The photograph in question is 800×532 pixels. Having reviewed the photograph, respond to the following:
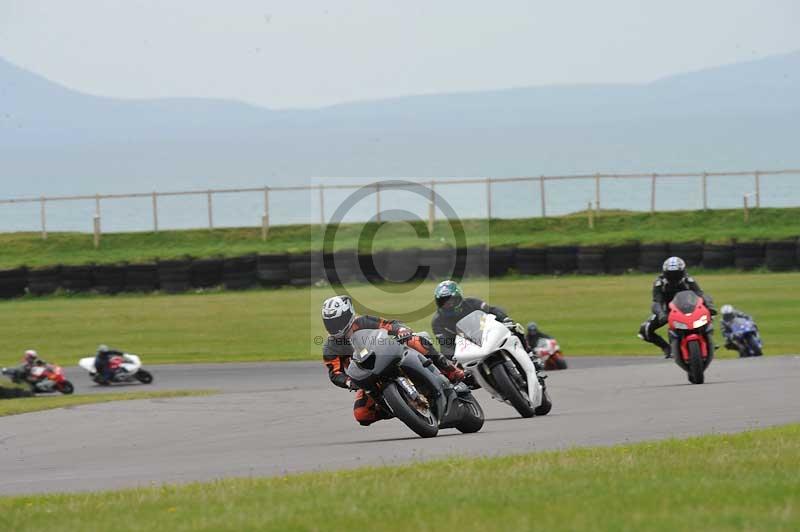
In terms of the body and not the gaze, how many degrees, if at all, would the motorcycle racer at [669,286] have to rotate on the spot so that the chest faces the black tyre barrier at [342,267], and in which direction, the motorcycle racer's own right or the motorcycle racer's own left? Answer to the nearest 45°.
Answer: approximately 135° to the motorcycle racer's own right

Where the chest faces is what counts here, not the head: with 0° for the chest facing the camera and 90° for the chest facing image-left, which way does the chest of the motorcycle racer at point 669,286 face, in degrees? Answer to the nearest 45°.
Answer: approximately 0°

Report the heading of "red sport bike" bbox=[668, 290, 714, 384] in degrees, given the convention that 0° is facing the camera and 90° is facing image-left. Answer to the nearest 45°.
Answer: approximately 0°

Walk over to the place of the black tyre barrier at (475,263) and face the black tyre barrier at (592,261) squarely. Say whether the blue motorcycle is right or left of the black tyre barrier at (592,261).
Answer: right

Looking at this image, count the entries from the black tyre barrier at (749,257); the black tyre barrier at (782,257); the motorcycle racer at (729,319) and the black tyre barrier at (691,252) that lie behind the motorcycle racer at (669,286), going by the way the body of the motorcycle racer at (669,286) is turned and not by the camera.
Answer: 4

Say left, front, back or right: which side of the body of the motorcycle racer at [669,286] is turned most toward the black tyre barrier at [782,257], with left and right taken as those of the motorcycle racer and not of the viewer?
back

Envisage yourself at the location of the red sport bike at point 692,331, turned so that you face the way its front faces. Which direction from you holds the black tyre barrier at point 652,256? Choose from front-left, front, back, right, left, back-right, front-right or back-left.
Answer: back

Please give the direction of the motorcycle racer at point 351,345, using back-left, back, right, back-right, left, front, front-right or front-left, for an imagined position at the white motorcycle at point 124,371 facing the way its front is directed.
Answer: right

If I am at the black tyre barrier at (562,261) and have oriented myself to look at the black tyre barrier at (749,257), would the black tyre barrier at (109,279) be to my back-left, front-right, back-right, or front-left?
back-right
